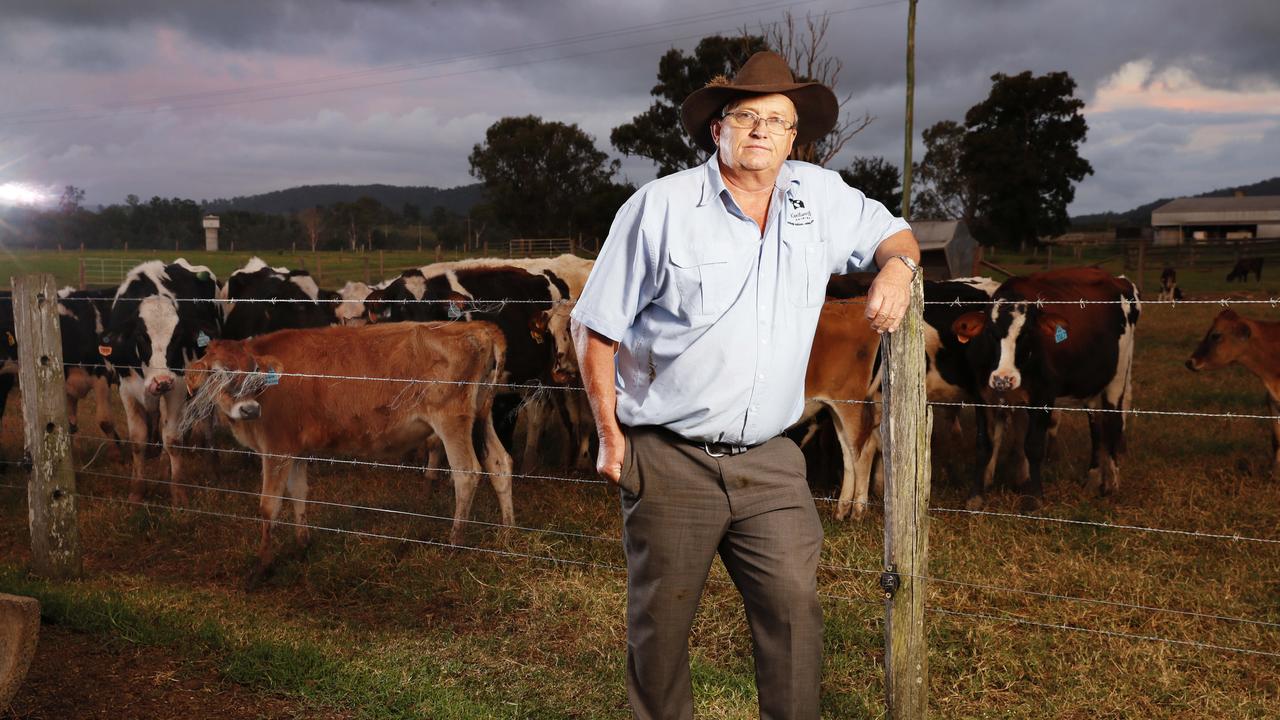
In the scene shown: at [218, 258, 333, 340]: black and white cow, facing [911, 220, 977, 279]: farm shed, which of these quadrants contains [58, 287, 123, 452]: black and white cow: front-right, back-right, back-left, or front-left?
back-left

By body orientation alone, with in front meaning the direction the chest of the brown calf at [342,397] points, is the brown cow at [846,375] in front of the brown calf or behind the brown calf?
behind

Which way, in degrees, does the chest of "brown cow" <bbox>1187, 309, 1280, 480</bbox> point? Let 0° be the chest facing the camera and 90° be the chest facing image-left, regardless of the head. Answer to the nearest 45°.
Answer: approximately 90°

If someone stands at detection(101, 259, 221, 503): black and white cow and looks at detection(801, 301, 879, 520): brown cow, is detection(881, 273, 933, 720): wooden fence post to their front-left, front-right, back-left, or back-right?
front-right

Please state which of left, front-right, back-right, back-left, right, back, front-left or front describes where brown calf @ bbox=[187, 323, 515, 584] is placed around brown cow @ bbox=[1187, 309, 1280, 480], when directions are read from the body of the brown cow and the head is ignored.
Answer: front-left

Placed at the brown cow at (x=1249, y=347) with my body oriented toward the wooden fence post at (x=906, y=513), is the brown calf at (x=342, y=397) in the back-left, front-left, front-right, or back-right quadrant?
front-right

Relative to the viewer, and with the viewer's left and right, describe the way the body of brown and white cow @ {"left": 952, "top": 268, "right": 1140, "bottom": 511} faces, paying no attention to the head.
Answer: facing the viewer and to the left of the viewer

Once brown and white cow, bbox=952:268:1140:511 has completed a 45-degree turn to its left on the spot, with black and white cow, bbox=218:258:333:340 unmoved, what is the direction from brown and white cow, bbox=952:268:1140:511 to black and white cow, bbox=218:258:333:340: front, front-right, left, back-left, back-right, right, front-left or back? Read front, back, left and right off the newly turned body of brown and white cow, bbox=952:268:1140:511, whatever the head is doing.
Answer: right

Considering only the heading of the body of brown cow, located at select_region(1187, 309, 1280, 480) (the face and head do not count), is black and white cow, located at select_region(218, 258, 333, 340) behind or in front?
in front

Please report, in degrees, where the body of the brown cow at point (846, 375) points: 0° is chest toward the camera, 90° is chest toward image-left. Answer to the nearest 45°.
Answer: approximately 90°

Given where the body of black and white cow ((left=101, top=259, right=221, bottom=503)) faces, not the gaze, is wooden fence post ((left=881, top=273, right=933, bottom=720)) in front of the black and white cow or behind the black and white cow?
in front

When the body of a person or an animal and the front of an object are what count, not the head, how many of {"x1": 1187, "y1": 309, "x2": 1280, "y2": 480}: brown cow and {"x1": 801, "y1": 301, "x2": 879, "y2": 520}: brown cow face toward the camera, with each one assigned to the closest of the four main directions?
0

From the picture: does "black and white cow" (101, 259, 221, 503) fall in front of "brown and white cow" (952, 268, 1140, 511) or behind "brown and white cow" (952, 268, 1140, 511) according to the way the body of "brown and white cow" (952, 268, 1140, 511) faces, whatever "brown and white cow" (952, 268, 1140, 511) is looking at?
in front

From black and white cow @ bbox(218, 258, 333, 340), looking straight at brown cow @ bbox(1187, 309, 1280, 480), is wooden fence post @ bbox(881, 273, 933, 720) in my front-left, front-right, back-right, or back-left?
front-right
